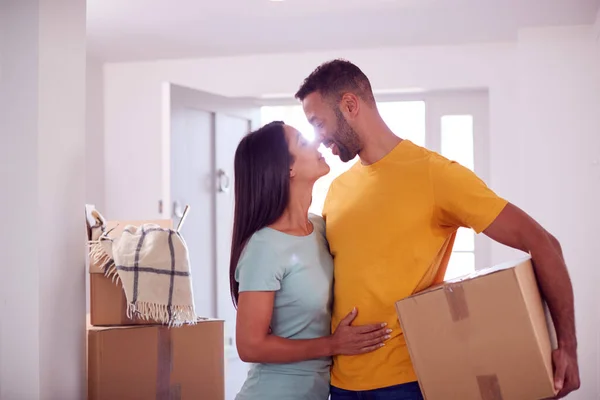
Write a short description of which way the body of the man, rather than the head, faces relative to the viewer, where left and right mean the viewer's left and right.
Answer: facing the viewer and to the left of the viewer

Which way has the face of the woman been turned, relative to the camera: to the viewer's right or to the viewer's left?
to the viewer's right

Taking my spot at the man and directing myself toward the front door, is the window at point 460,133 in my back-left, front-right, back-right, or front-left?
front-right

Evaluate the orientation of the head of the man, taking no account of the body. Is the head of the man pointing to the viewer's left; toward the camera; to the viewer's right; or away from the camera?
to the viewer's left

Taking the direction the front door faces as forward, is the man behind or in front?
in front

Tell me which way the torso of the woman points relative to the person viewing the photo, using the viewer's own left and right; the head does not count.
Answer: facing the viewer and to the right of the viewer

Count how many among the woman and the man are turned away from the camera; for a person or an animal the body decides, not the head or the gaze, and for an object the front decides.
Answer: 0

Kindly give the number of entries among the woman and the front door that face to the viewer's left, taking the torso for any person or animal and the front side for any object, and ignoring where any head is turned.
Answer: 0

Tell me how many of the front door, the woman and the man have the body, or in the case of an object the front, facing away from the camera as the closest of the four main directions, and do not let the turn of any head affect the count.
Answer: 0

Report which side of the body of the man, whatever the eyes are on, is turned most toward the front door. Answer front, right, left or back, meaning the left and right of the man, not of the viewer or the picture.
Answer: right

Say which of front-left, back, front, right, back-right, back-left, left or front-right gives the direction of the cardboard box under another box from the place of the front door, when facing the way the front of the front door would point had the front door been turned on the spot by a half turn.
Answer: back-left

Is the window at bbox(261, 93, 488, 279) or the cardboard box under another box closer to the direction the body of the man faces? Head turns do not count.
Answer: the cardboard box under another box

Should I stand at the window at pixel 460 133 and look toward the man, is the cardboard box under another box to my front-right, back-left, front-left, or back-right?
front-right

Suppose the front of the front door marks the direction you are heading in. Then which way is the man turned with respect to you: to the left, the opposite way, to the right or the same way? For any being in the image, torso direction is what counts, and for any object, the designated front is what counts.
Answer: to the right
